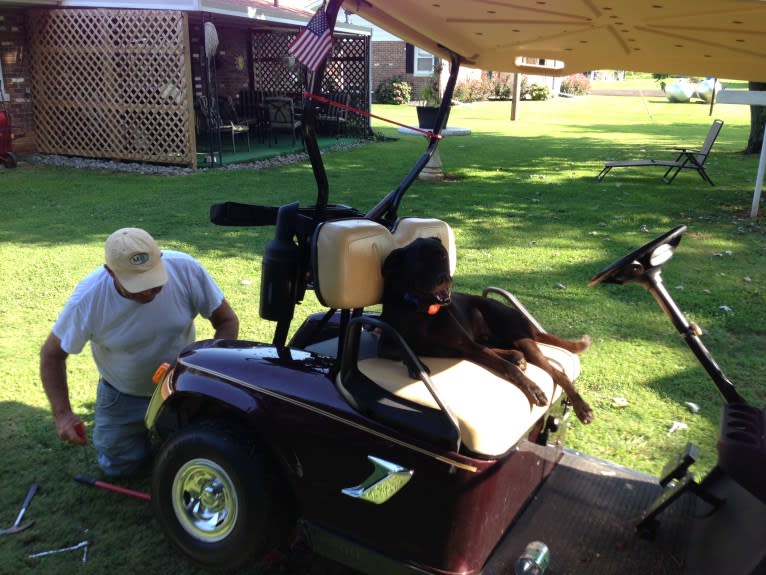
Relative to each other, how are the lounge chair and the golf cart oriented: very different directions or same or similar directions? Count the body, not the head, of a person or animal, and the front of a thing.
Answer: very different directions

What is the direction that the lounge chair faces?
to the viewer's left

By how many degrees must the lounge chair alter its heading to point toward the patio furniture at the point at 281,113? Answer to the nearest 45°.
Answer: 0° — it already faces it

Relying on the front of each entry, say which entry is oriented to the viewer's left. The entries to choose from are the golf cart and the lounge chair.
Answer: the lounge chair

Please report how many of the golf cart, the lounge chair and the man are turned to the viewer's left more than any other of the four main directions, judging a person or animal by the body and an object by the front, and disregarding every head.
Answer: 1

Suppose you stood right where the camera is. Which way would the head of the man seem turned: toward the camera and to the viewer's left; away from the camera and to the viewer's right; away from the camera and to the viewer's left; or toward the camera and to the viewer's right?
toward the camera and to the viewer's right

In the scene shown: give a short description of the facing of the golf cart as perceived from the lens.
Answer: facing the viewer and to the right of the viewer

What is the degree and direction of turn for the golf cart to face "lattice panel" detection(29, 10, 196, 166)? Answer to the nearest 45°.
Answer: approximately 180°

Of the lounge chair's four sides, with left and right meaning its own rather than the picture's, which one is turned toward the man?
left

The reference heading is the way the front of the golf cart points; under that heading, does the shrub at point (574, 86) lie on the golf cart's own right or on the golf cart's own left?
on the golf cart's own left
